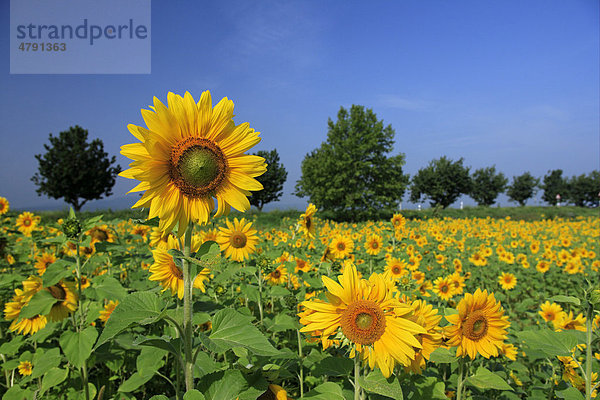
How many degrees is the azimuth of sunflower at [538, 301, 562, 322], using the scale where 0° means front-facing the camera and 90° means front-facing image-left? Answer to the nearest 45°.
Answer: approximately 0°

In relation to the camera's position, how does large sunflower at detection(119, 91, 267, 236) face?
facing the viewer

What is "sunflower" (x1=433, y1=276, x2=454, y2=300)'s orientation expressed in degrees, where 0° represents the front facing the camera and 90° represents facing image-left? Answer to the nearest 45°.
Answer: approximately 0°

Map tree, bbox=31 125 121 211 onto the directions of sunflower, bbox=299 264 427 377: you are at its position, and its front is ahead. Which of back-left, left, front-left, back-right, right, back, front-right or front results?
back-right

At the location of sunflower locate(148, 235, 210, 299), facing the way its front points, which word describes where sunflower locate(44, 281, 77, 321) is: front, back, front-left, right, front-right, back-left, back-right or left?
back-right

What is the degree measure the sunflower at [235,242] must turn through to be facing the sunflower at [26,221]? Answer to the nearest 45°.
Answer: approximately 135° to its right

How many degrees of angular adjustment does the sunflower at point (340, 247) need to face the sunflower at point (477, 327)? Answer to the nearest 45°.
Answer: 0° — it already faces it

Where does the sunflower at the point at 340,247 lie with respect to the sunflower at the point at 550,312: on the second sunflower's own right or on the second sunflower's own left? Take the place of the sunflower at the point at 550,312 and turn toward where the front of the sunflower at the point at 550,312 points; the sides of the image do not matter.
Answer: on the second sunflower's own right

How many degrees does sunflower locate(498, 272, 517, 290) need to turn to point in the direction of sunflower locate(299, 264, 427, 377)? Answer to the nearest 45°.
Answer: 0° — it already faces it

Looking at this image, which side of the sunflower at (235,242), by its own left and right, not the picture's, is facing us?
front

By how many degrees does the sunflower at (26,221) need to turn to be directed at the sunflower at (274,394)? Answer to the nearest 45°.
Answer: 0° — it already faces it

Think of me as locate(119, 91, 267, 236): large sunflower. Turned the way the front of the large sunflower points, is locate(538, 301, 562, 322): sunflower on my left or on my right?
on my left

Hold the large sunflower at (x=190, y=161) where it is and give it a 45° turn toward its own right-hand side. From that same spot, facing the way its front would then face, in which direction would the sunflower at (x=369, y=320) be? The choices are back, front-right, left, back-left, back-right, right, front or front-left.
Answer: back-left

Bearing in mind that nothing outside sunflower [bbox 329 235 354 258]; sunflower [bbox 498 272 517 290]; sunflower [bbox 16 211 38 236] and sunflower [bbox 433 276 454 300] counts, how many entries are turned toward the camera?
4

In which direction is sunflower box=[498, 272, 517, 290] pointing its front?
toward the camera
